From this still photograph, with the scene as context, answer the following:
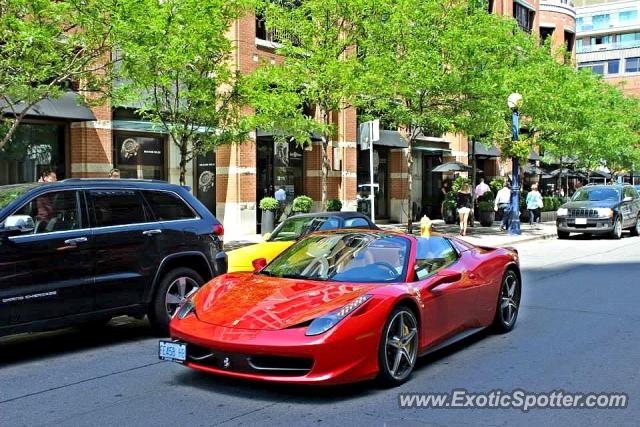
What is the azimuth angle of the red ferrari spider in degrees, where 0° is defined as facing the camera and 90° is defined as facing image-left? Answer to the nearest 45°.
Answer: approximately 45°

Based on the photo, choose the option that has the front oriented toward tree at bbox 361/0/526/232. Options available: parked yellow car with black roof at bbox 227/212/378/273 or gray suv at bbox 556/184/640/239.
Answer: the gray suv

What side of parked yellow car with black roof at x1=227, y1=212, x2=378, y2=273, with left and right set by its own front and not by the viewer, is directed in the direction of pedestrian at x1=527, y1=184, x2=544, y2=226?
back

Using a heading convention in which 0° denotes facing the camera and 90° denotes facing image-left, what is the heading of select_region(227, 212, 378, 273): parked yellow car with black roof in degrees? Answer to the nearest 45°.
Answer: approximately 45°

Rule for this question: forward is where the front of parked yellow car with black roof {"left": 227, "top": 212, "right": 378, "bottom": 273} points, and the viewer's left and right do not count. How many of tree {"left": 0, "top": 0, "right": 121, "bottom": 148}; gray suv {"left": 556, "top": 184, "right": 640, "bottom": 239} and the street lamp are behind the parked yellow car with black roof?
2

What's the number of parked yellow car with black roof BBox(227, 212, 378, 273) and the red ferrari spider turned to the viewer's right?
0

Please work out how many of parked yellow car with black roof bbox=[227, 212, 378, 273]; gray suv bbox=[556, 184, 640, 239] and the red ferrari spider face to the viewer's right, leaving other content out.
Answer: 0

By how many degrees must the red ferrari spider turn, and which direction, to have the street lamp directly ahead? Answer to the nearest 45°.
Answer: approximately 135° to its right

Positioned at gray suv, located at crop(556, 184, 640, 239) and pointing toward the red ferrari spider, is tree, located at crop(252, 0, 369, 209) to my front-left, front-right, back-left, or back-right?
front-right

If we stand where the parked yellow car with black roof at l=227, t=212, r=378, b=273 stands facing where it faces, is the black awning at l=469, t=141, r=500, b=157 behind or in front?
behind

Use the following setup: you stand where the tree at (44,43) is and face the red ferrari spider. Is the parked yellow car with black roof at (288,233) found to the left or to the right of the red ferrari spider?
left

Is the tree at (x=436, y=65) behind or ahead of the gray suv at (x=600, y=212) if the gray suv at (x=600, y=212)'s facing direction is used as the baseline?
ahead
